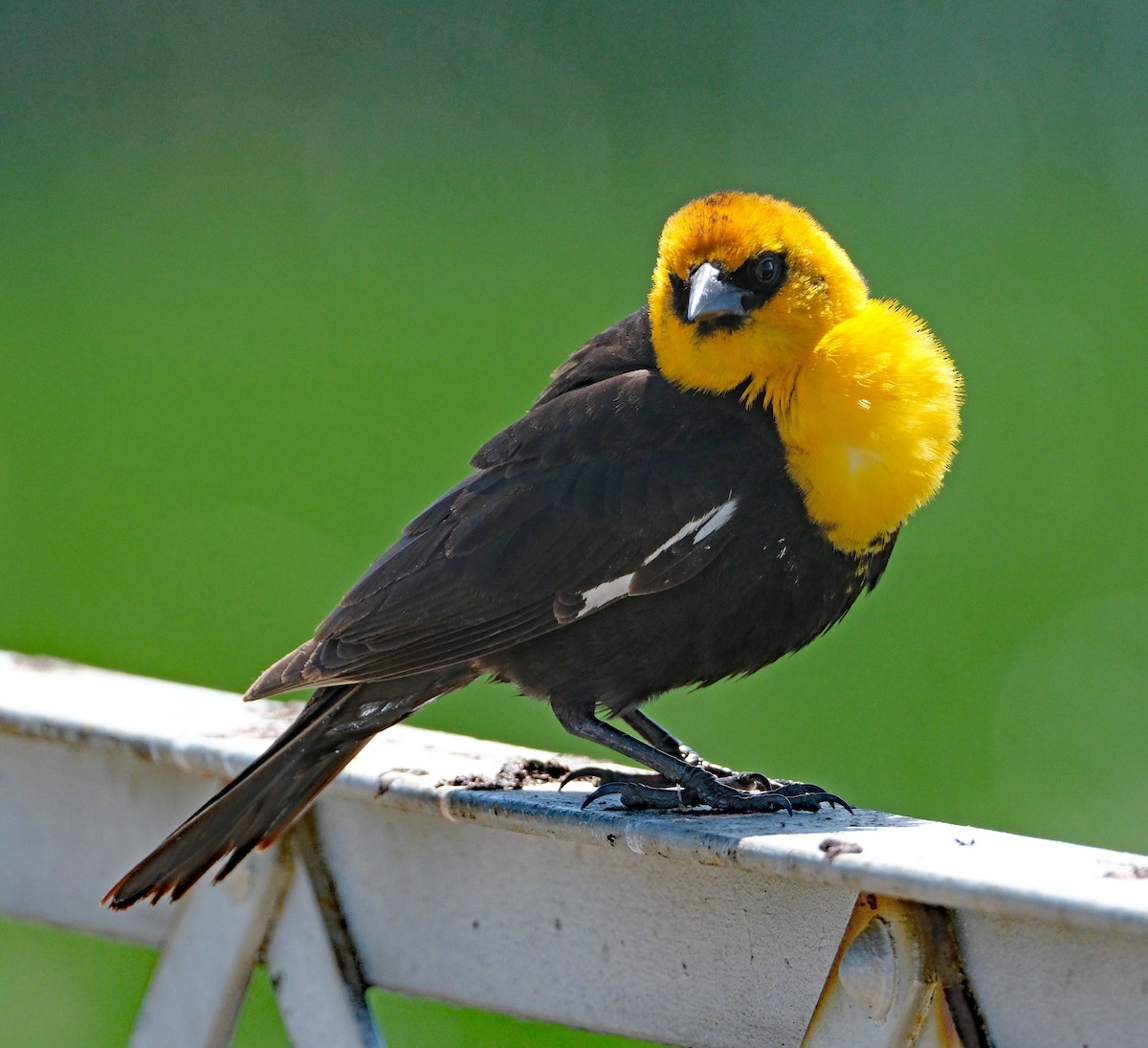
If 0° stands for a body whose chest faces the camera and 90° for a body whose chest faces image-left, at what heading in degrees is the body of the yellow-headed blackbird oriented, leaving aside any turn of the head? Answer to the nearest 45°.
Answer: approximately 270°
